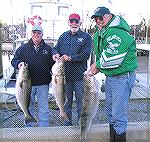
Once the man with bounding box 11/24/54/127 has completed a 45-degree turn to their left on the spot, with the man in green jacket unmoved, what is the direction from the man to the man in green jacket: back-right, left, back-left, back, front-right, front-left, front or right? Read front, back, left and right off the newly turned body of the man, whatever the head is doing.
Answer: front

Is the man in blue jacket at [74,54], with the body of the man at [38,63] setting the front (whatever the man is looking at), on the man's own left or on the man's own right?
on the man's own left

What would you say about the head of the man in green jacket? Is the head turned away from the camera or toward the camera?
toward the camera

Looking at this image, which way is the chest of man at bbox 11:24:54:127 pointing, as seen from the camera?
toward the camera
